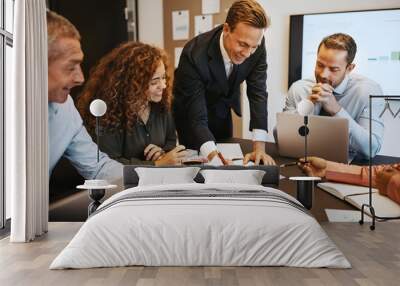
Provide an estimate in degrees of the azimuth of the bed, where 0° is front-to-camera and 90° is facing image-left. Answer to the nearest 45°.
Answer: approximately 0°

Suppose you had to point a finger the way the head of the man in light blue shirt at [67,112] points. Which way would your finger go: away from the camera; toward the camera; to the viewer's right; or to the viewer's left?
to the viewer's right
